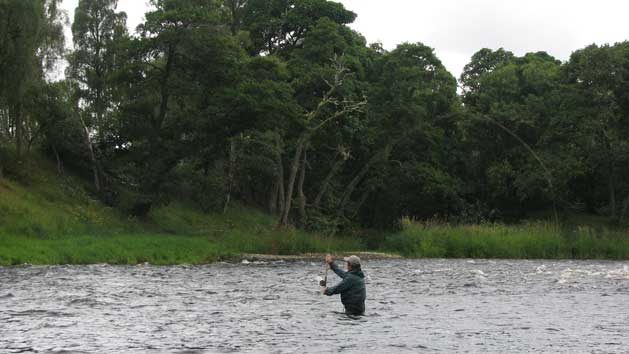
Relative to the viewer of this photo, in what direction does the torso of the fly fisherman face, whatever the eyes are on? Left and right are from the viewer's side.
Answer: facing away from the viewer and to the left of the viewer
